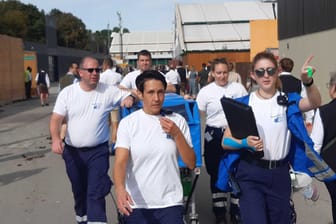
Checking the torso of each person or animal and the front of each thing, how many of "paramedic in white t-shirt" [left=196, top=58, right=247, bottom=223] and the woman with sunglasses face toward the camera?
2

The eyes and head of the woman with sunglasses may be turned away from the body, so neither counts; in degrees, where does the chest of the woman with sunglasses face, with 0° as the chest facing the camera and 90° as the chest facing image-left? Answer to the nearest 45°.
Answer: approximately 0°

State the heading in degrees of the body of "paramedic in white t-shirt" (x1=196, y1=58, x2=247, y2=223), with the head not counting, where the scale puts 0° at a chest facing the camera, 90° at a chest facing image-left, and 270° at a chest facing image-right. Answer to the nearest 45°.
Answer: approximately 0°

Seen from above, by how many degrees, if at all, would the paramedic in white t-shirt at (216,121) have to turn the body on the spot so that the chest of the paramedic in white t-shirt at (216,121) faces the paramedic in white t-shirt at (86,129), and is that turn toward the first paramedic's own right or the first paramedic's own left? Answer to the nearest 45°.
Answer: approximately 45° to the first paramedic's own right
